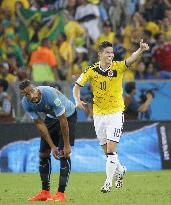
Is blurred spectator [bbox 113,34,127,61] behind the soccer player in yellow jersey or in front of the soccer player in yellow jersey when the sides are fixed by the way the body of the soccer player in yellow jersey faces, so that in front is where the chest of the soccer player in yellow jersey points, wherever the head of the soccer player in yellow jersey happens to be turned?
behind

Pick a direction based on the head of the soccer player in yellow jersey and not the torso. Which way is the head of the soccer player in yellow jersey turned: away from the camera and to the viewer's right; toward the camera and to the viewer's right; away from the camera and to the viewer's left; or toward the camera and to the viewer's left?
toward the camera and to the viewer's right

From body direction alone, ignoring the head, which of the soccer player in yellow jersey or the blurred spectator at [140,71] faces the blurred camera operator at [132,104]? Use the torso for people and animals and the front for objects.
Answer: the blurred spectator at [140,71]

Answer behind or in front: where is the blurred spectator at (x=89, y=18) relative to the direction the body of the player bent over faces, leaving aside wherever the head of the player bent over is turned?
behind

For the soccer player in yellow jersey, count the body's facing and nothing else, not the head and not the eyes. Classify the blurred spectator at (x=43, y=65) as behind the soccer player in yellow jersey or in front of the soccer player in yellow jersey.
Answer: behind

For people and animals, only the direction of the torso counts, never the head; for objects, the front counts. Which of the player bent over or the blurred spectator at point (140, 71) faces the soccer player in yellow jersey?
the blurred spectator

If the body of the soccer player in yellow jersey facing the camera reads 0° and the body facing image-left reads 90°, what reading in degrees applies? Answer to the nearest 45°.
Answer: approximately 0°
